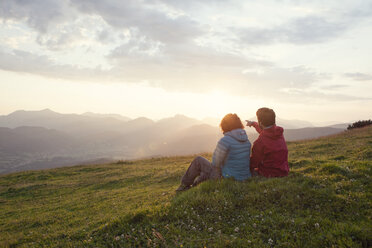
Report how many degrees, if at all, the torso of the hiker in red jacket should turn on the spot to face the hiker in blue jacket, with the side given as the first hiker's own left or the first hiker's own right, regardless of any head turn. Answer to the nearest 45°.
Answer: approximately 45° to the first hiker's own left

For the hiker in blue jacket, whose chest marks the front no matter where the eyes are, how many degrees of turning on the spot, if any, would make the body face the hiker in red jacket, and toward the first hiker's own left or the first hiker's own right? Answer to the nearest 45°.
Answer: approximately 135° to the first hiker's own right

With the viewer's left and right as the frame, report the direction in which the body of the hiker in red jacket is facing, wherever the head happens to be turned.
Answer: facing away from the viewer and to the left of the viewer

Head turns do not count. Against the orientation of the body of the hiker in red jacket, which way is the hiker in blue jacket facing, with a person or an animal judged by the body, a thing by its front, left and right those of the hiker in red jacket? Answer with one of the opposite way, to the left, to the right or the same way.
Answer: the same way

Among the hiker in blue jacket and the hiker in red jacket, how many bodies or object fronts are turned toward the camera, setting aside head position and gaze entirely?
0

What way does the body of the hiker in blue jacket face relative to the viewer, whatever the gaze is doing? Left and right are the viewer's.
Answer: facing away from the viewer and to the left of the viewer
